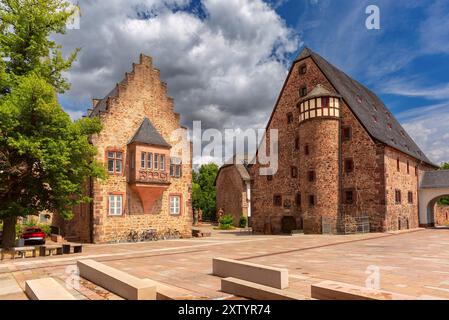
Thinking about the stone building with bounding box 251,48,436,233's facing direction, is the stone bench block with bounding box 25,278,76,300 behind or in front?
in front

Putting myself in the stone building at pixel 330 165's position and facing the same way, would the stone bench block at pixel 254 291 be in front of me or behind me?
in front

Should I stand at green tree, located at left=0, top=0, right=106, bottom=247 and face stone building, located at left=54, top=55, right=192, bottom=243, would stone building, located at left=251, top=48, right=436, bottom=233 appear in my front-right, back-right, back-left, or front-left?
front-right
